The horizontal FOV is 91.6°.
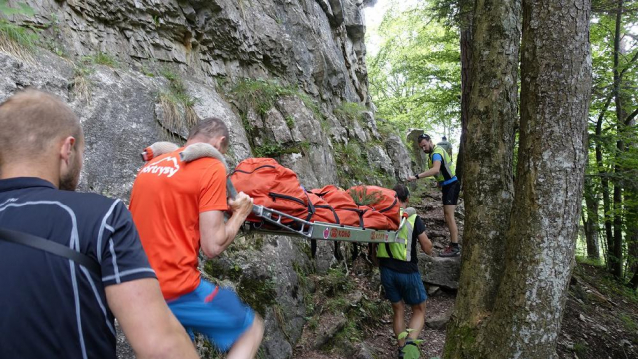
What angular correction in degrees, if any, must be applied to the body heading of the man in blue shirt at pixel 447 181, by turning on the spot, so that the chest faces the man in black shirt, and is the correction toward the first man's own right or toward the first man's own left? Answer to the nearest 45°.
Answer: approximately 90° to the first man's own left

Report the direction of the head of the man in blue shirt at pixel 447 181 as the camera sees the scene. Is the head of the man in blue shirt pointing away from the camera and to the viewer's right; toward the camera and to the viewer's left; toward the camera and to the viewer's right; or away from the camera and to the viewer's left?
toward the camera and to the viewer's left

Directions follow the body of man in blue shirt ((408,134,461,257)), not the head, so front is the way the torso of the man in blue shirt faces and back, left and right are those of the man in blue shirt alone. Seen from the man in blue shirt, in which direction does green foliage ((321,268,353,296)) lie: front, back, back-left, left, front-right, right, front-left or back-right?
front-left

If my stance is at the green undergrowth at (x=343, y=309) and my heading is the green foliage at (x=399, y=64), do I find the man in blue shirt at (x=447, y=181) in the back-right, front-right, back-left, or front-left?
front-right

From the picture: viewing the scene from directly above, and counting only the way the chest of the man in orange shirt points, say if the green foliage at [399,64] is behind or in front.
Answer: in front

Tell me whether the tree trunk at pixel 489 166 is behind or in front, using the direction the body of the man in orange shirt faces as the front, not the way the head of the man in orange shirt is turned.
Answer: in front

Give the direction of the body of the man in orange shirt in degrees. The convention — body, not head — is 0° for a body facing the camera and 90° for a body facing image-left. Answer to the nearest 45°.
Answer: approximately 225°

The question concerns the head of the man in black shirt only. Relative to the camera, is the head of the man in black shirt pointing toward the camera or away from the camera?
away from the camera

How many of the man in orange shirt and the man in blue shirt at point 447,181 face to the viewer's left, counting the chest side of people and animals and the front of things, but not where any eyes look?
1

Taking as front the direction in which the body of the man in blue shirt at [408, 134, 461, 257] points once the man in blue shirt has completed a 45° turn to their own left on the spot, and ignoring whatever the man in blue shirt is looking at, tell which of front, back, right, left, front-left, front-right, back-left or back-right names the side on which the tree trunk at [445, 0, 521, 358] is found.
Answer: front-left

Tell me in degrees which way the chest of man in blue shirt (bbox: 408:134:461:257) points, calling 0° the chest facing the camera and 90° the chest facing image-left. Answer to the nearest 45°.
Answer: approximately 90°

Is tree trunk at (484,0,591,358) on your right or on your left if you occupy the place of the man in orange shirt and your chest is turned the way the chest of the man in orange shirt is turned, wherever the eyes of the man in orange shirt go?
on your right
